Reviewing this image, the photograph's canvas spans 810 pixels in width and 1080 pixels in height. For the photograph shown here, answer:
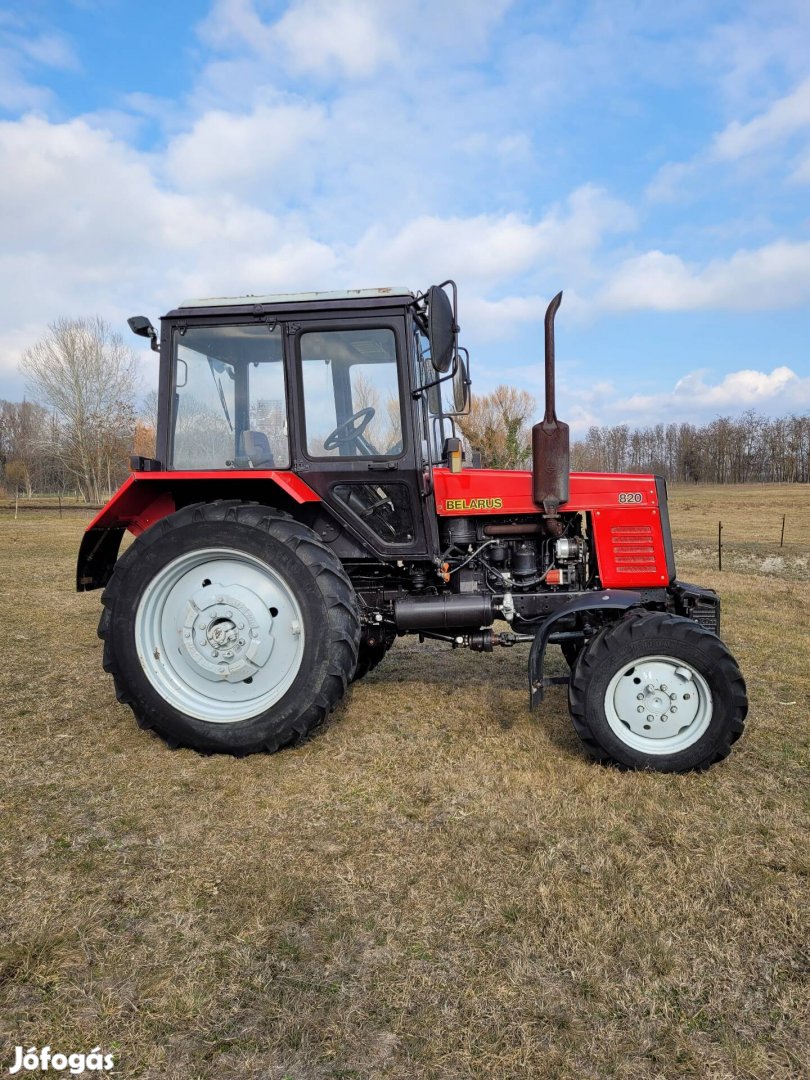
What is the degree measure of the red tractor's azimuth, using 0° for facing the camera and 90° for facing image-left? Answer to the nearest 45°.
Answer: approximately 270°

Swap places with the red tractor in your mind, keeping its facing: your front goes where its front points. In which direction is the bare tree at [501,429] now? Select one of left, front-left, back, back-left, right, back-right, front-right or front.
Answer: left
